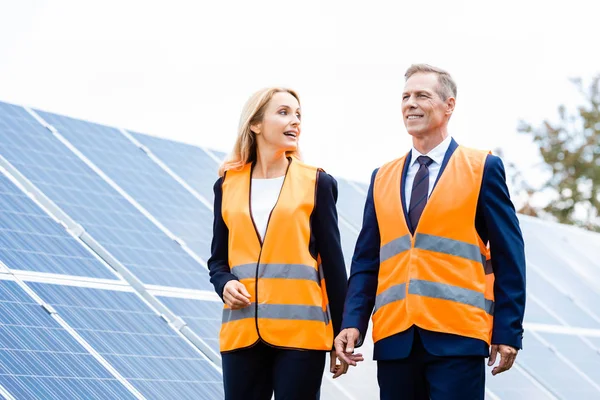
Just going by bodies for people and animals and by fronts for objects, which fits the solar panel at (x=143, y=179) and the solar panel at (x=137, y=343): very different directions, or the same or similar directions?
same or similar directions

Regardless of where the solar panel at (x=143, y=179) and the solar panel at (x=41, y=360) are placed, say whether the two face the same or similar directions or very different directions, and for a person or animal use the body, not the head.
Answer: same or similar directions

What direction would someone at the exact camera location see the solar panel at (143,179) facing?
facing the viewer and to the right of the viewer

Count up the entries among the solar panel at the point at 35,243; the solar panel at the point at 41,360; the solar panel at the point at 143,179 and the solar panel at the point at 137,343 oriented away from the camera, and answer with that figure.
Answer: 0

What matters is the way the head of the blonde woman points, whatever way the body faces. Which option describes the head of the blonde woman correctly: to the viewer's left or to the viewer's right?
to the viewer's right

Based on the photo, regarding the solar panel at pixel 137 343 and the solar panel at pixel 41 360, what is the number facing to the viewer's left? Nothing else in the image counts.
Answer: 0

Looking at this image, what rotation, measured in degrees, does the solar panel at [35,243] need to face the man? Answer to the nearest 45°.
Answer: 0° — it already faces them

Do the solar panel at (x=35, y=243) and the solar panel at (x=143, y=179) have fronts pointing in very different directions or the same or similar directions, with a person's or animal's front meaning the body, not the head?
same or similar directions

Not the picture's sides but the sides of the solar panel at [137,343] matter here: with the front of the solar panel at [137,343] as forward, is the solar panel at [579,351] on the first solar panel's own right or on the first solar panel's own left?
on the first solar panel's own left

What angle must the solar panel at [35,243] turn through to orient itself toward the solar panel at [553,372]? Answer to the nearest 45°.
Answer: approximately 45° to its left

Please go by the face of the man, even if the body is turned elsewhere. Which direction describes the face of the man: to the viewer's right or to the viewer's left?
to the viewer's left

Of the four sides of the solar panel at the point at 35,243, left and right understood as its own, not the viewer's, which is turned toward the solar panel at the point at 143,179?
left

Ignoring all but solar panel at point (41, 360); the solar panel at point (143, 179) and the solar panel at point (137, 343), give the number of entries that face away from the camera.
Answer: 0
